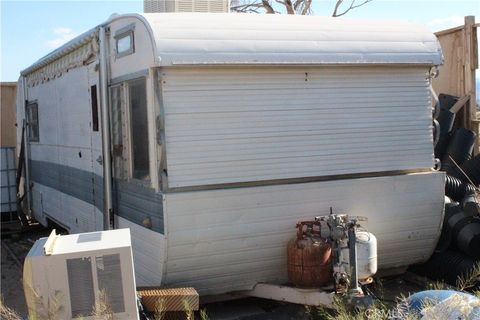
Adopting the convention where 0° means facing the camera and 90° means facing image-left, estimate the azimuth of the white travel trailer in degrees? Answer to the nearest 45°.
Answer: approximately 315°

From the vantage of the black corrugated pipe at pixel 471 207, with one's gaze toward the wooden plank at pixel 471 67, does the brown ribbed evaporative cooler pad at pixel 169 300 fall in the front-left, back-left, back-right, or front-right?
back-left

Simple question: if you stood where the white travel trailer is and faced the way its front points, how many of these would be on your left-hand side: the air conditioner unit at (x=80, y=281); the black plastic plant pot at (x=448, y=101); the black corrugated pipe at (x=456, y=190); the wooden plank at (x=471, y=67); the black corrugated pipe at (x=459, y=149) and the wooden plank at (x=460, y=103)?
5

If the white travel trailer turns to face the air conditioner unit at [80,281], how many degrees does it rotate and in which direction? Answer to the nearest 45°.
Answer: approximately 90° to its right

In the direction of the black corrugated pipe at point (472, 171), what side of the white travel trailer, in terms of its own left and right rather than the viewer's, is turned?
left

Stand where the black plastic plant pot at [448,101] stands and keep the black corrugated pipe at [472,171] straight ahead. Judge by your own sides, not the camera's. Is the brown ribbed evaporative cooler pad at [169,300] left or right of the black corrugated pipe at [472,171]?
right

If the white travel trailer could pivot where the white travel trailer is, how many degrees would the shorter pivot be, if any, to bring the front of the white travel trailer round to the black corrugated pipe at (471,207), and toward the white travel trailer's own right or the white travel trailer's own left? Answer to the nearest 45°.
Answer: approximately 45° to the white travel trailer's own left

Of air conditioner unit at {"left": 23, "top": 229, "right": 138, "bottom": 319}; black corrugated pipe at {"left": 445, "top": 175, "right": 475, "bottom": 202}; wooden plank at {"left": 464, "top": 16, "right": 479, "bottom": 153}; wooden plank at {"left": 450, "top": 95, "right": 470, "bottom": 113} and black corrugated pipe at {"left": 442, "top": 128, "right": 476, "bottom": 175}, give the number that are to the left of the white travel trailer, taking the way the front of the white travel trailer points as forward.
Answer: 4
